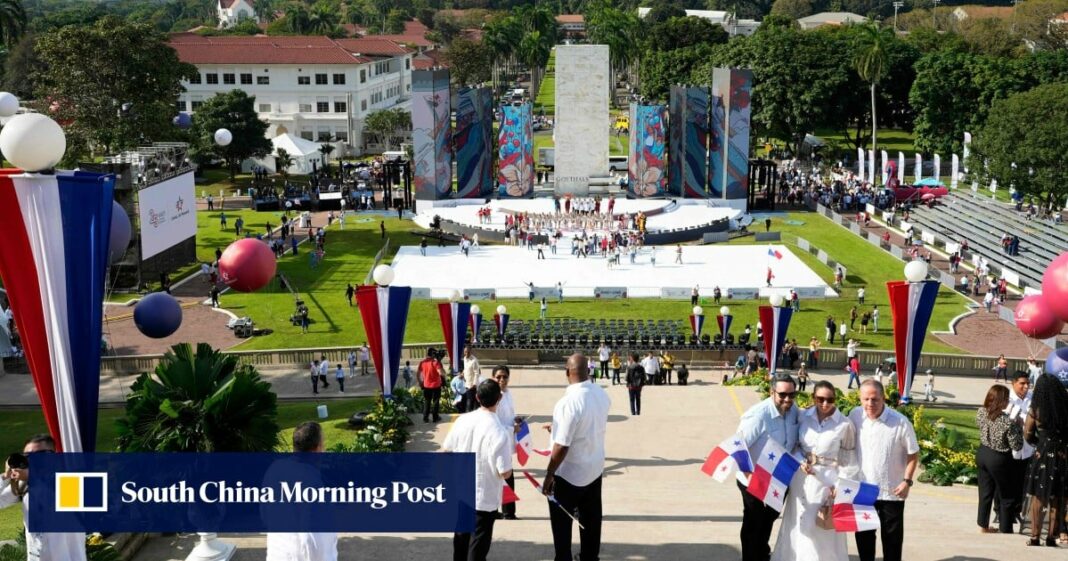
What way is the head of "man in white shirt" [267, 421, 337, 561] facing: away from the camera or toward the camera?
away from the camera

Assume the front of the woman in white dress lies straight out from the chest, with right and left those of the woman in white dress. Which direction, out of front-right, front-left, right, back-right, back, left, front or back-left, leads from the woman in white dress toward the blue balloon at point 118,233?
back-right

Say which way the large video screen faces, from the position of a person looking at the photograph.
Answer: facing the viewer and to the right of the viewer

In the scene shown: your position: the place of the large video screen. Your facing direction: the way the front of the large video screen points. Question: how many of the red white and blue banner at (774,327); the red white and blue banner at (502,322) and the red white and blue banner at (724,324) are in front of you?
3

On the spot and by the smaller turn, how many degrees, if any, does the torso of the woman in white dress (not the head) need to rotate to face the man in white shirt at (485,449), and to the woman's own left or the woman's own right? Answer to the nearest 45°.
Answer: approximately 90° to the woman's own right

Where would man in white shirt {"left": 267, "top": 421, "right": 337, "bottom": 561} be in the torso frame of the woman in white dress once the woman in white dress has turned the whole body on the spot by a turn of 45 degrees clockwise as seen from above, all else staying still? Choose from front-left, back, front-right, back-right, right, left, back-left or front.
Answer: front

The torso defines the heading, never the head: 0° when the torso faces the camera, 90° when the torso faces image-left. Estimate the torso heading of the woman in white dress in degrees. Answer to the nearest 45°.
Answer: approximately 0°

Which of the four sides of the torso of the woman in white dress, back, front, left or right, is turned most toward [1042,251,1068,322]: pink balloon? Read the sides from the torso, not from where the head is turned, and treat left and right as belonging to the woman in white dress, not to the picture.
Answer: back

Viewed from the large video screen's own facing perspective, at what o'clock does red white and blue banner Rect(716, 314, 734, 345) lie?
The red white and blue banner is roughly at 12 o'clock from the large video screen.

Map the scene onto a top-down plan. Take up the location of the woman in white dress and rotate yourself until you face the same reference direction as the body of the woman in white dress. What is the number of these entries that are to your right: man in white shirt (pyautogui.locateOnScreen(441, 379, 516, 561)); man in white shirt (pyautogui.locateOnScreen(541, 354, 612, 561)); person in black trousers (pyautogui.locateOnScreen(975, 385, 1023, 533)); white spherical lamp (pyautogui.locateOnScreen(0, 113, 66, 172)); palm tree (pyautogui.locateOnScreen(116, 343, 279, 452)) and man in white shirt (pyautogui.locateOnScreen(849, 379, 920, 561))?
4

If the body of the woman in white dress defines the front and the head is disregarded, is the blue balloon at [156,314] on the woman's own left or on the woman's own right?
on the woman's own right

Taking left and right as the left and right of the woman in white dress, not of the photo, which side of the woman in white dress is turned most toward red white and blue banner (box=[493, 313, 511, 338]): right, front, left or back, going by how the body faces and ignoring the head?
back

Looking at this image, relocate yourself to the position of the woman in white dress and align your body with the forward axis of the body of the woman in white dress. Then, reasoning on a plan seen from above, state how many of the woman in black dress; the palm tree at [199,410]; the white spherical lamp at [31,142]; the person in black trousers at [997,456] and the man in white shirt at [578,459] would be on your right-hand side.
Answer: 3
